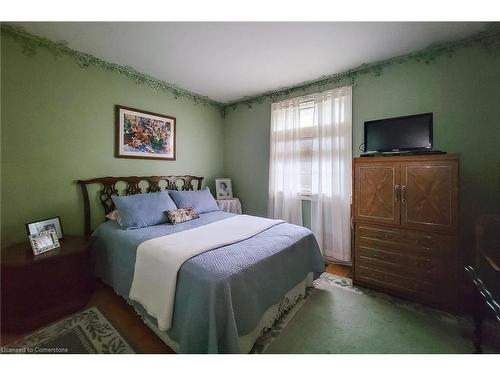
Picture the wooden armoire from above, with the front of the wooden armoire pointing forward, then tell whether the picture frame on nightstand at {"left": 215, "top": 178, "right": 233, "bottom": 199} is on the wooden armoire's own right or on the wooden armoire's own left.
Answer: on the wooden armoire's own right

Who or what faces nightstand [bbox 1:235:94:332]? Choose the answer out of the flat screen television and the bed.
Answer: the flat screen television

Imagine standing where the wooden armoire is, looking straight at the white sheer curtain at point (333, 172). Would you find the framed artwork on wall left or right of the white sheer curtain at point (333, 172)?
left

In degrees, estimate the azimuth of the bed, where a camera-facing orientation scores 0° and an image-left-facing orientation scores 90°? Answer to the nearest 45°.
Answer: approximately 315°

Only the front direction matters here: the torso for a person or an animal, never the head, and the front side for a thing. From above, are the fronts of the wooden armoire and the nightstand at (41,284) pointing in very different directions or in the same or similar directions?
very different directions

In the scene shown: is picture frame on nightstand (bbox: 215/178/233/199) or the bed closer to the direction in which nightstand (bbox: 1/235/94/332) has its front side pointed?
the bed

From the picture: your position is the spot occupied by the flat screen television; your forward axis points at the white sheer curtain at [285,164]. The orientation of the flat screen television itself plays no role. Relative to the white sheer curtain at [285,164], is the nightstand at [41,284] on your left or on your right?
left

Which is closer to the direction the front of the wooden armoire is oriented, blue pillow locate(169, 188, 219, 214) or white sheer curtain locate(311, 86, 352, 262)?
the blue pillow

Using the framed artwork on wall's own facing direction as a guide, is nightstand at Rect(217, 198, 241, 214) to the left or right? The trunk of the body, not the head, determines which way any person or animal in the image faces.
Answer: on its left
